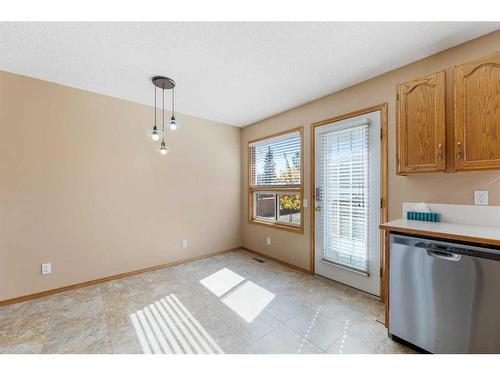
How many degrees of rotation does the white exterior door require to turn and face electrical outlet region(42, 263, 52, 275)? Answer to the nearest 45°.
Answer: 0° — it already faces it

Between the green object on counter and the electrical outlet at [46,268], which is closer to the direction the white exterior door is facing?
the electrical outlet

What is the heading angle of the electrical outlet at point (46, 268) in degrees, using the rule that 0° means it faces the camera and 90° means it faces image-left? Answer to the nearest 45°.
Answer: approximately 0°

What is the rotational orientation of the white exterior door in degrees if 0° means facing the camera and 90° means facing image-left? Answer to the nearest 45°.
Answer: approximately 45°

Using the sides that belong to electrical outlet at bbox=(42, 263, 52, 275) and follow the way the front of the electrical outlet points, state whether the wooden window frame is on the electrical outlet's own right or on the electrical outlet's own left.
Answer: on the electrical outlet's own left

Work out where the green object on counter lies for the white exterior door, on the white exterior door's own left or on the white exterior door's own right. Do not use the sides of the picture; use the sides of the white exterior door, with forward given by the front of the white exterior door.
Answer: on the white exterior door's own left

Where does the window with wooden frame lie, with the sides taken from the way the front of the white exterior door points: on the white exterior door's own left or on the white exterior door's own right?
on the white exterior door's own right
